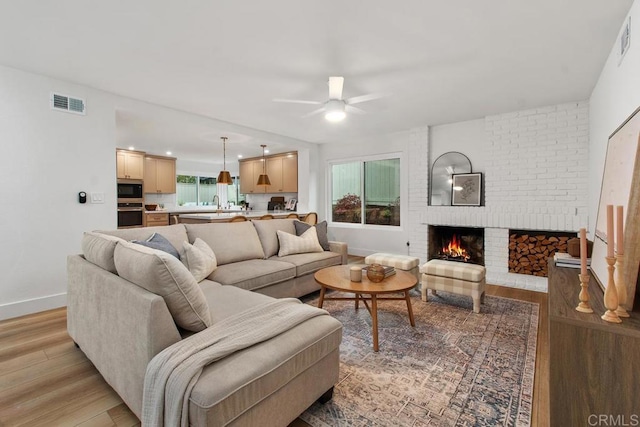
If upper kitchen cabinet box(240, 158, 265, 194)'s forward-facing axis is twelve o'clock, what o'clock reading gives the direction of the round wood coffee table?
The round wood coffee table is roughly at 10 o'clock from the upper kitchen cabinet.

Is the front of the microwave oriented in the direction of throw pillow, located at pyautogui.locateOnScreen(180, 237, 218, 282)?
yes

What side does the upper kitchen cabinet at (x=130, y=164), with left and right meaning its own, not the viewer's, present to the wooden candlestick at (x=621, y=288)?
front

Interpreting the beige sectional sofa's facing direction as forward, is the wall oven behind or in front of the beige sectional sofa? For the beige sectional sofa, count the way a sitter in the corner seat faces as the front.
behind

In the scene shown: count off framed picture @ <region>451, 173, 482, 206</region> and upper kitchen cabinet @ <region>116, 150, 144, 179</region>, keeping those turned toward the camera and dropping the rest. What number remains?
2

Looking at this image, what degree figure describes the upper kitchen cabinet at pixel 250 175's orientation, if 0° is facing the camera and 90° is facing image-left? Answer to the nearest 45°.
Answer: approximately 45°

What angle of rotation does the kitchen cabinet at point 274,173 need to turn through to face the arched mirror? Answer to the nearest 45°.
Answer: approximately 90° to its left

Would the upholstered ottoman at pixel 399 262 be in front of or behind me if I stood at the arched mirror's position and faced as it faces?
in front

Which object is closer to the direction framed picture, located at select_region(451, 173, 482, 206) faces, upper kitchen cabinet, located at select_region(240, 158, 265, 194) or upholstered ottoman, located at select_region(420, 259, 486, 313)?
the upholstered ottoman

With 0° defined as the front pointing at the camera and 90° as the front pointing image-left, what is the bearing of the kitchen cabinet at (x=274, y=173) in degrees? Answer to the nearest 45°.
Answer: approximately 45°

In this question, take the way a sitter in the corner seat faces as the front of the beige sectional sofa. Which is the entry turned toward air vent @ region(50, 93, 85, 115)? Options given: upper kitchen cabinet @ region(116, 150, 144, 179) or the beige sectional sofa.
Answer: the upper kitchen cabinet

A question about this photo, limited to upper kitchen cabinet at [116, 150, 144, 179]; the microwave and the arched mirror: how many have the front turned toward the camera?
3

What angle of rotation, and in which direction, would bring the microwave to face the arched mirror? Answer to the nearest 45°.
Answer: approximately 45° to its left

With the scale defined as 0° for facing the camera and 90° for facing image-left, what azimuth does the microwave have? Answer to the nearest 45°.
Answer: approximately 0°
